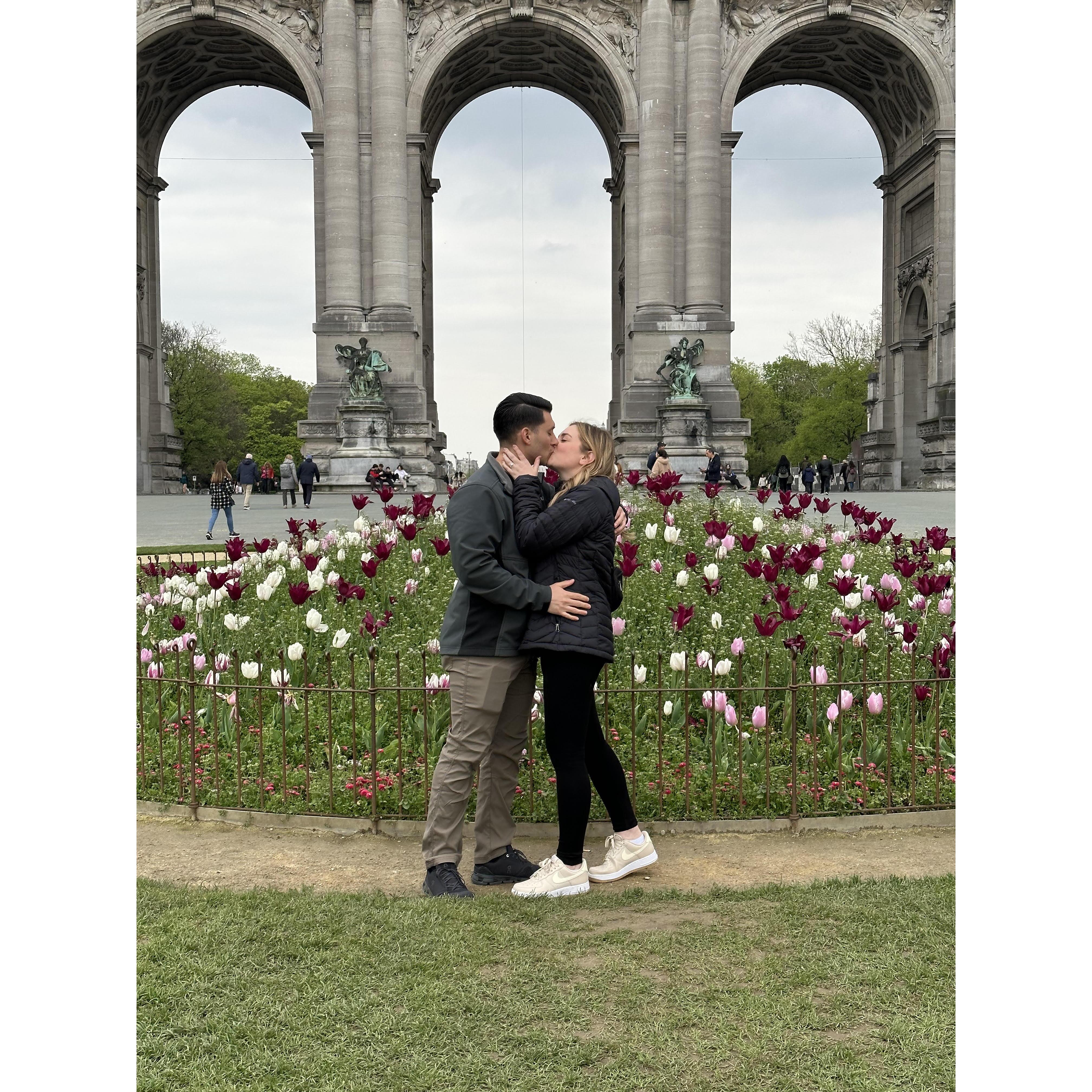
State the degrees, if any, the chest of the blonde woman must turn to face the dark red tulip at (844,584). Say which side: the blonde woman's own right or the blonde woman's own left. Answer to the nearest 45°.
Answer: approximately 135° to the blonde woman's own right

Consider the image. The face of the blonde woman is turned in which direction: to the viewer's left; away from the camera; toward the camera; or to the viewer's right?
to the viewer's left

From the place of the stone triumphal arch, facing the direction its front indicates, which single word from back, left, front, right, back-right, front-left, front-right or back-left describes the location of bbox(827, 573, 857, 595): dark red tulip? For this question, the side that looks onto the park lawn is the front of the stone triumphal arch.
front

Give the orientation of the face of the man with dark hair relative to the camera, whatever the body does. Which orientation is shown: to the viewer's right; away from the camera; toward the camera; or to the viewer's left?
to the viewer's right

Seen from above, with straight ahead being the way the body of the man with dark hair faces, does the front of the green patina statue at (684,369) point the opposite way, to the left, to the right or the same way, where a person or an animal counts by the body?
to the right

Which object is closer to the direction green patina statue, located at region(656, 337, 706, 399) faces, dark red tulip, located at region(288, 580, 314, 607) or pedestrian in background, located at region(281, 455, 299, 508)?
the dark red tulip

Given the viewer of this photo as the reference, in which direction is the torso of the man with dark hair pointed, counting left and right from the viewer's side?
facing to the right of the viewer

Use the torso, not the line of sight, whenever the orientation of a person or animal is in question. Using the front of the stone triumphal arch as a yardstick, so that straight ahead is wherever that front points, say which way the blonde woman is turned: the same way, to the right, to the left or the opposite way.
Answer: to the right

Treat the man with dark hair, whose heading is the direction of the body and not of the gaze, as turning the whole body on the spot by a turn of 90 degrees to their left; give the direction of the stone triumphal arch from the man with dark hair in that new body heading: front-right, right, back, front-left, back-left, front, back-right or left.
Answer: front

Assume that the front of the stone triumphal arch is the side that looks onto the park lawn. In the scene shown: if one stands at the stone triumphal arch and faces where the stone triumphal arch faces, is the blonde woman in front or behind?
in front

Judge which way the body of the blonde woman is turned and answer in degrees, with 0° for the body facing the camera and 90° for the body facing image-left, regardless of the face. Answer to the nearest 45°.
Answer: approximately 90°

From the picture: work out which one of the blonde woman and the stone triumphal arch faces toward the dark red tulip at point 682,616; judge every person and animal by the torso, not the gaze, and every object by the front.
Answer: the stone triumphal arch

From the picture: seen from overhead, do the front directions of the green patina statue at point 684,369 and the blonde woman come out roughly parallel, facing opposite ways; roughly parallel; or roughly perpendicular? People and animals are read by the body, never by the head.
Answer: roughly perpendicular

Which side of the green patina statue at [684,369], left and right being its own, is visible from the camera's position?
front

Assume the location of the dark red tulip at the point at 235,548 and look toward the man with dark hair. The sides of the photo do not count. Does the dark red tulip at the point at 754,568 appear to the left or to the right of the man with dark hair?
left

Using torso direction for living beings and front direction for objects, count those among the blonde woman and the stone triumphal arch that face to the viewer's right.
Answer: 0

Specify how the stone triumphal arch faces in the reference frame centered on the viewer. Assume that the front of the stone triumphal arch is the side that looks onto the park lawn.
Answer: facing the viewer

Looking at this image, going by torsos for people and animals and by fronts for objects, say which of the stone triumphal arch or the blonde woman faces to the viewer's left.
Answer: the blonde woman

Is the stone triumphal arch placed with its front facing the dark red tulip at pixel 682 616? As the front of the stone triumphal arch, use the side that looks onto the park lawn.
yes

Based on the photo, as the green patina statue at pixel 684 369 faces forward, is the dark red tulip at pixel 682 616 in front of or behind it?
in front
